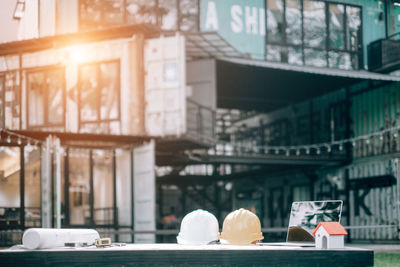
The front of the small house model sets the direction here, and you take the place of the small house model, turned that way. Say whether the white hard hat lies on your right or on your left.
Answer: on your right

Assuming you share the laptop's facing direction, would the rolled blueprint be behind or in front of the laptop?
in front

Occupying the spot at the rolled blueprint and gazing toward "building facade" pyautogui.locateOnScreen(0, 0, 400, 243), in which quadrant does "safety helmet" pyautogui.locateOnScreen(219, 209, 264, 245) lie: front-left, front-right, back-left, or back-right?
front-right

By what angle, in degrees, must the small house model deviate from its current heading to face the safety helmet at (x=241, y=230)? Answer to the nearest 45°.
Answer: approximately 90° to its right

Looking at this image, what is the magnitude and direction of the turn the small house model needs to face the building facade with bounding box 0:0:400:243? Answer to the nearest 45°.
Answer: approximately 135° to its right

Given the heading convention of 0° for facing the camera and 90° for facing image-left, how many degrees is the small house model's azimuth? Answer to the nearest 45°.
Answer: approximately 45°

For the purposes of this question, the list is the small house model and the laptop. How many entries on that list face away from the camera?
0

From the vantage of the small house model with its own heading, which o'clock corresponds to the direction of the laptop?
The laptop is roughly at 4 o'clock from the small house model.

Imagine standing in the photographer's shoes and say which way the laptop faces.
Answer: facing the viewer and to the left of the viewer

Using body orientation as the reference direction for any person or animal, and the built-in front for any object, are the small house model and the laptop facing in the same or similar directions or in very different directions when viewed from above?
same or similar directions

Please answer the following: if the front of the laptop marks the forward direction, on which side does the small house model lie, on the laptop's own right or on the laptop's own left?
on the laptop's own left
